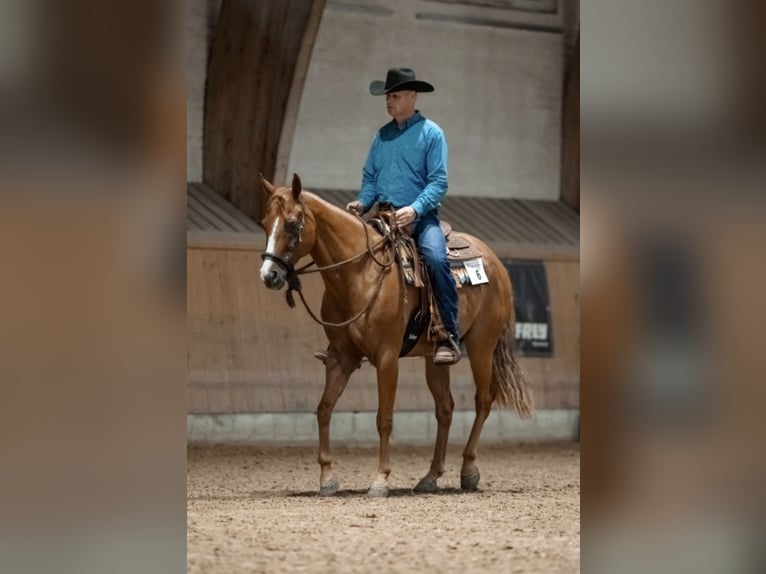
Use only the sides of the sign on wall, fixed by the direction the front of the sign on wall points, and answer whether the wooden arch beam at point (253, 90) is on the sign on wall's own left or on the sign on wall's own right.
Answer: on the sign on wall's own right

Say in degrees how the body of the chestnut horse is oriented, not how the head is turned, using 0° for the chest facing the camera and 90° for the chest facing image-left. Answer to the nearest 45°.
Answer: approximately 45°

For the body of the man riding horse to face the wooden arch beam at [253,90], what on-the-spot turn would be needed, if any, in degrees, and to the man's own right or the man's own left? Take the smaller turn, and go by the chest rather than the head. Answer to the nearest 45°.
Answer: approximately 135° to the man's own right

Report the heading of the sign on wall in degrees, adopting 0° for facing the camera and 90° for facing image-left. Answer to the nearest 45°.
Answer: approximately 0°

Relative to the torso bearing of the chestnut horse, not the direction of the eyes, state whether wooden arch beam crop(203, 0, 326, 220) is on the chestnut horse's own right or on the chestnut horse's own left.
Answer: on the chestnut horse's own right

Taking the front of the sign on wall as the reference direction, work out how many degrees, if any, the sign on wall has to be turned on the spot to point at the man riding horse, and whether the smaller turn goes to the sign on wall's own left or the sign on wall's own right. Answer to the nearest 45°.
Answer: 0° — it already faces them

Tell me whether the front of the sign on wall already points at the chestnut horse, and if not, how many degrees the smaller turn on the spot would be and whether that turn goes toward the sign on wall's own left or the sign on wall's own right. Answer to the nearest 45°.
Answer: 0° — it already faces it
